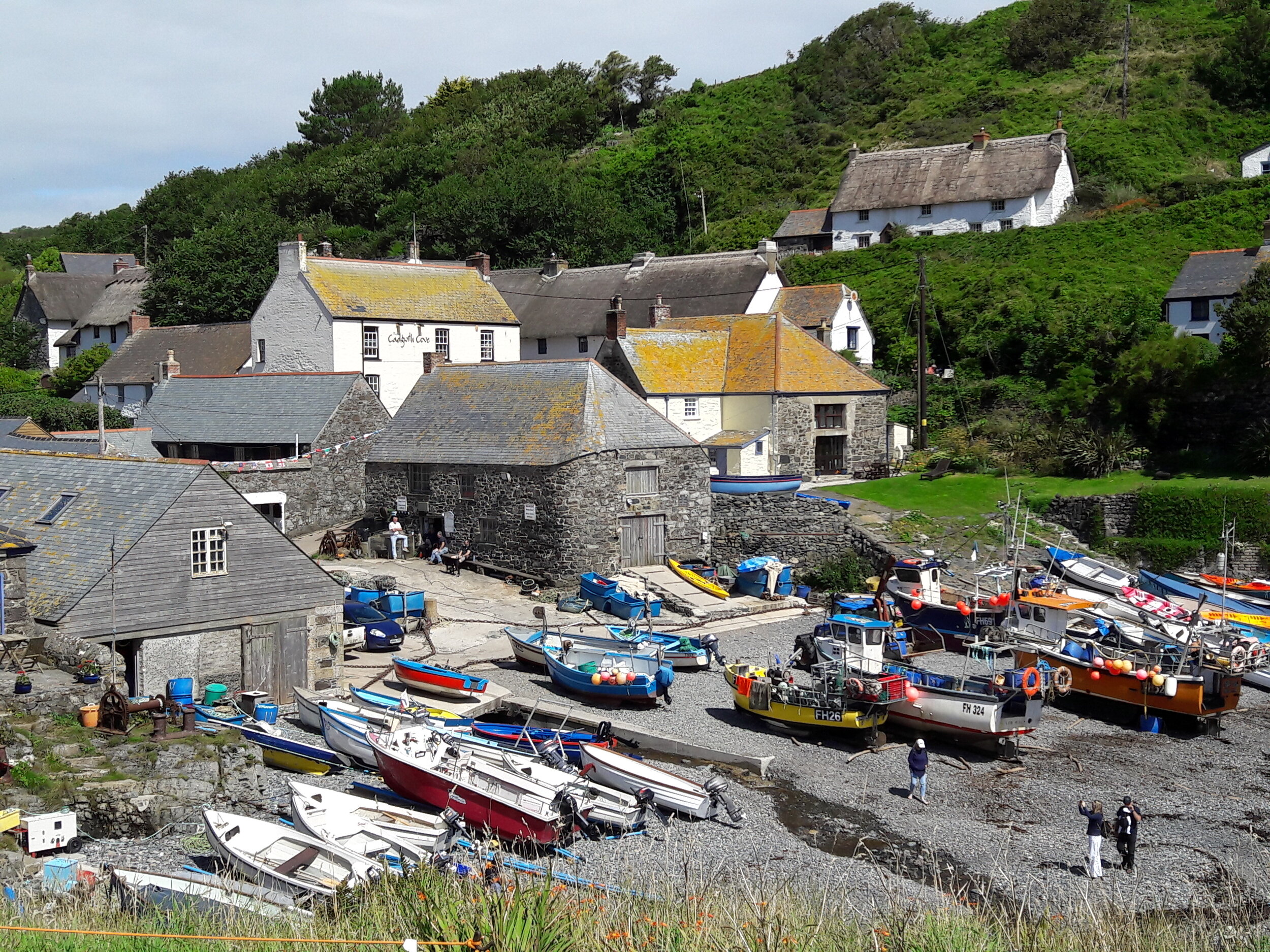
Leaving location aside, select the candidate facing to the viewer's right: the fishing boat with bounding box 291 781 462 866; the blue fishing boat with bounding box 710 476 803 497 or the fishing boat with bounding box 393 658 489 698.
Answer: the blue fishing boat

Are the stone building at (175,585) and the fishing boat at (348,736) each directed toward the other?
yes

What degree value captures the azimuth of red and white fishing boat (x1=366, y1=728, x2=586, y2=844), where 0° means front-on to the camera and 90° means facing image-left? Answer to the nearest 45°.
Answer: approximately 135°

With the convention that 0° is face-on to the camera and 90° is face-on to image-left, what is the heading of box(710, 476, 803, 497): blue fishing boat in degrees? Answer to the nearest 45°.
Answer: approximately 270°

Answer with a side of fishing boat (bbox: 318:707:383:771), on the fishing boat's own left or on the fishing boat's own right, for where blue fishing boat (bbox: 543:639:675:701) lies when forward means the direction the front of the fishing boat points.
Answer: on the fishing boat's own right

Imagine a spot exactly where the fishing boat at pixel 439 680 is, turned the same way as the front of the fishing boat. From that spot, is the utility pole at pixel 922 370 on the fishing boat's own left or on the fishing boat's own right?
on the fishing boat's own right

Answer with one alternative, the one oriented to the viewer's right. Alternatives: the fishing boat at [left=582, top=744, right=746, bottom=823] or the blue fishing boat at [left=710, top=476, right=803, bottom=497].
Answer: the blue fishing boat

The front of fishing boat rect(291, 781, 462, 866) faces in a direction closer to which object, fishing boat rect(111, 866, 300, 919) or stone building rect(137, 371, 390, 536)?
the stone building

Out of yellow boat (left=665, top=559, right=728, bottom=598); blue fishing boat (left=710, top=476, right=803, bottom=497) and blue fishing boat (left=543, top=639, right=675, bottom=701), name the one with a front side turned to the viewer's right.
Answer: blue fishing boat (left=710, top=476, right=803, bottom=497)

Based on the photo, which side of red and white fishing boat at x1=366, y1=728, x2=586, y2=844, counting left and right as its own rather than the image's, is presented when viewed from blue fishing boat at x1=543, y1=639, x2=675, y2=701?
right

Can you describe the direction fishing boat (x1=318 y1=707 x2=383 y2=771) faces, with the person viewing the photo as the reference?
facing away from the viewer and to the left of the viewer

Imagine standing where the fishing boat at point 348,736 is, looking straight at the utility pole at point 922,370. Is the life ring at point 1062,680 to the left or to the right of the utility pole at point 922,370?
right
